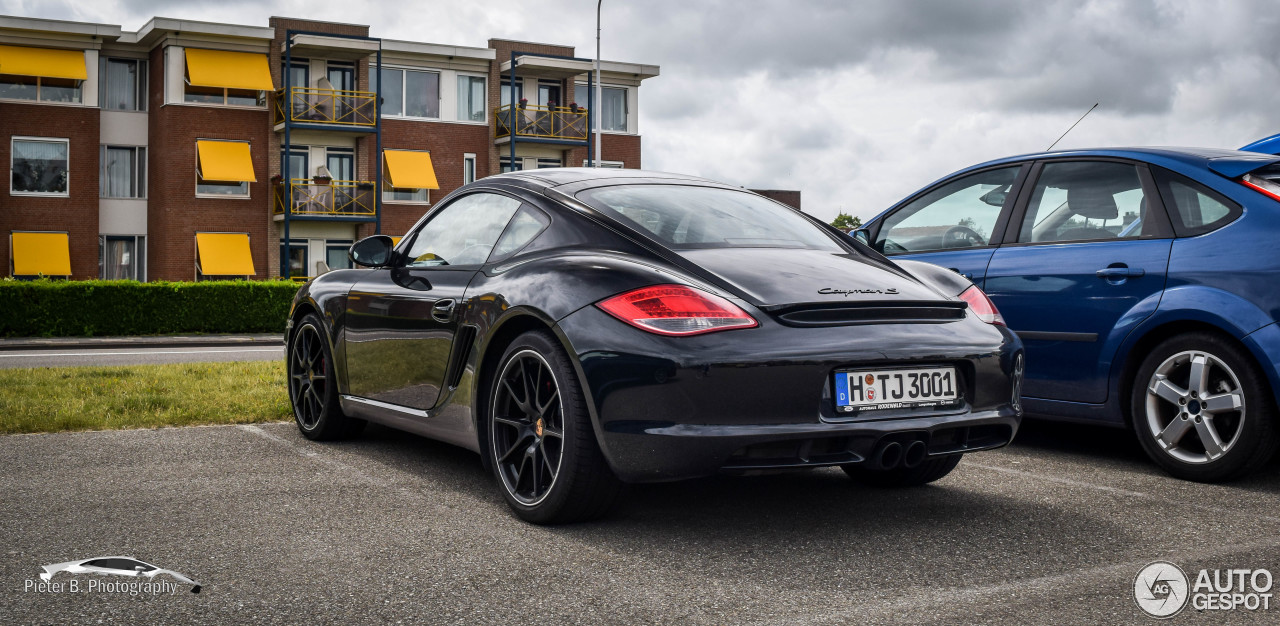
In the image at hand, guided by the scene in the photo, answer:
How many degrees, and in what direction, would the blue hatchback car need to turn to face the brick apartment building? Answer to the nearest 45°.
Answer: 0° — it already faces it

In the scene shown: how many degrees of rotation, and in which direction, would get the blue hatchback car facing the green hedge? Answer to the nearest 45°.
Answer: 0° — it already faces it

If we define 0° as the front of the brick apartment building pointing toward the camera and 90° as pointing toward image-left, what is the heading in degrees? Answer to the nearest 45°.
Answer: approximately 0°

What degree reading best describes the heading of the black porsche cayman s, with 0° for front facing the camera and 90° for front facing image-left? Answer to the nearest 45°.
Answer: approximately 135°

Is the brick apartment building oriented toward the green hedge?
yes

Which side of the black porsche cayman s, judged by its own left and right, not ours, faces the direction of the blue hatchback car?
right

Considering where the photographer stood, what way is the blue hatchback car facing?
facing away from the viewer and to the left of the viewer

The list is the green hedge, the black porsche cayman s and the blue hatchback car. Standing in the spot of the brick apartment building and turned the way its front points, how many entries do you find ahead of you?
3

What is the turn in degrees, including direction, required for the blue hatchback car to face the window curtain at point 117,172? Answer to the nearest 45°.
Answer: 0° — it already faces it

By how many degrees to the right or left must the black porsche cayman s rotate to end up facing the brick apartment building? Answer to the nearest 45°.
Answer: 0° — it already faces it

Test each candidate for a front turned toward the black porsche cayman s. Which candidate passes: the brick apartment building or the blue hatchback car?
the brick apartment building

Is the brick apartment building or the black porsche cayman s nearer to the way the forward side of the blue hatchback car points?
the brick apartment building
